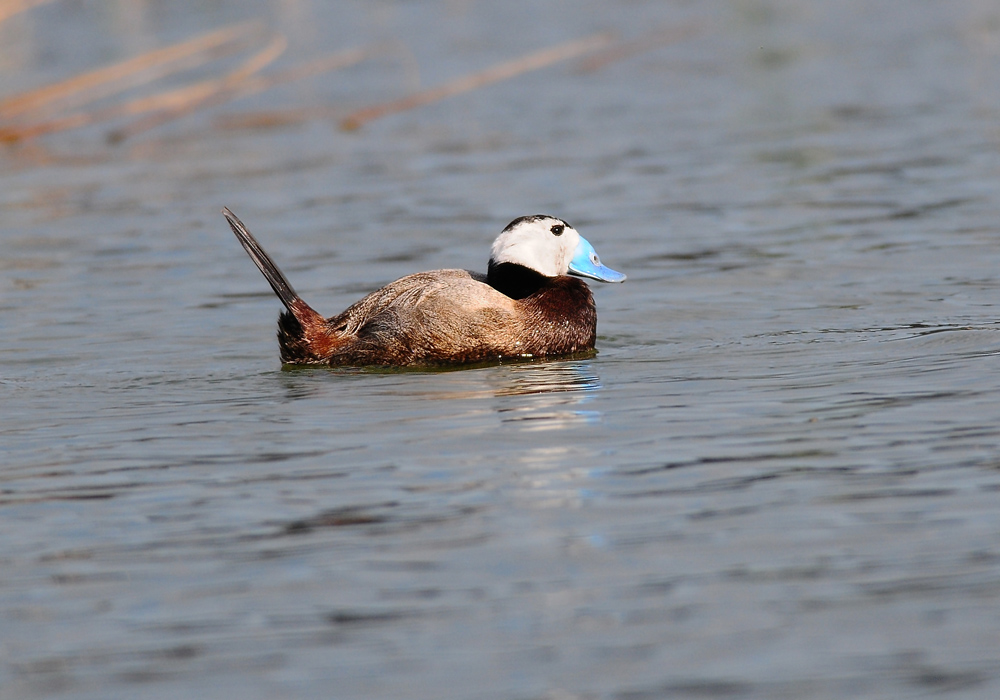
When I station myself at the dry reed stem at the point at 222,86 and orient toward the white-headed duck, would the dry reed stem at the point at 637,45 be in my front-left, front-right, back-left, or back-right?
back-left

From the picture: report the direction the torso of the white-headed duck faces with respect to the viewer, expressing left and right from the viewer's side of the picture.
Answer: facing to the right of the viewer

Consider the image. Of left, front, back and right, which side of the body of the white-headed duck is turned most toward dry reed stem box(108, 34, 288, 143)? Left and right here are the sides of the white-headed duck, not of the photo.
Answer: left

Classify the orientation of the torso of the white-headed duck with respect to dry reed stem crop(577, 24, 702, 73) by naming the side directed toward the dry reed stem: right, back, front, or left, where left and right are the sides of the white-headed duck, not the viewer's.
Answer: left

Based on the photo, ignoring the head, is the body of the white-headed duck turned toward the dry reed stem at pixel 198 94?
no
